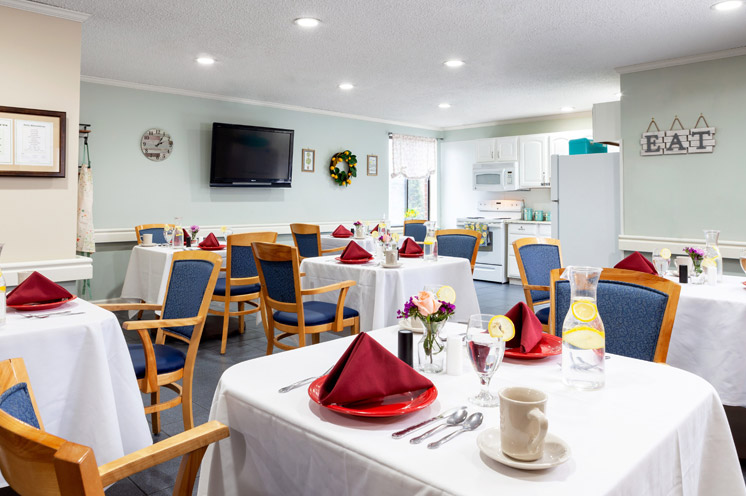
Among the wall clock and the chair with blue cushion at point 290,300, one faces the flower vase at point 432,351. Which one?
the wall clock

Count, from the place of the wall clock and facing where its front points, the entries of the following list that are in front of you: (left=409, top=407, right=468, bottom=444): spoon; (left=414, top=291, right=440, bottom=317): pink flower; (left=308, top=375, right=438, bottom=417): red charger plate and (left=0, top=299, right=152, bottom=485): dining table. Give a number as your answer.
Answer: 4

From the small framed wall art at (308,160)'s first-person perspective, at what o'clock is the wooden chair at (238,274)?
The wooden chair is roughly at 2 o'clock from the small framed wall art.

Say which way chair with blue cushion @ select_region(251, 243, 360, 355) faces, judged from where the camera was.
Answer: facing away from the viewer and to the right of the viewer

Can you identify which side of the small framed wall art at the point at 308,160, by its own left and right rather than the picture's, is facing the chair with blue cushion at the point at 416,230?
front

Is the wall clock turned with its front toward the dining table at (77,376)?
yes

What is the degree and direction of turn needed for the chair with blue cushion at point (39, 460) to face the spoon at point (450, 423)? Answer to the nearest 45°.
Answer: approximately 45° to its right

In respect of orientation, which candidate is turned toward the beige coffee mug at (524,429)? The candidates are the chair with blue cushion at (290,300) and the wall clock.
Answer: the wall clock
